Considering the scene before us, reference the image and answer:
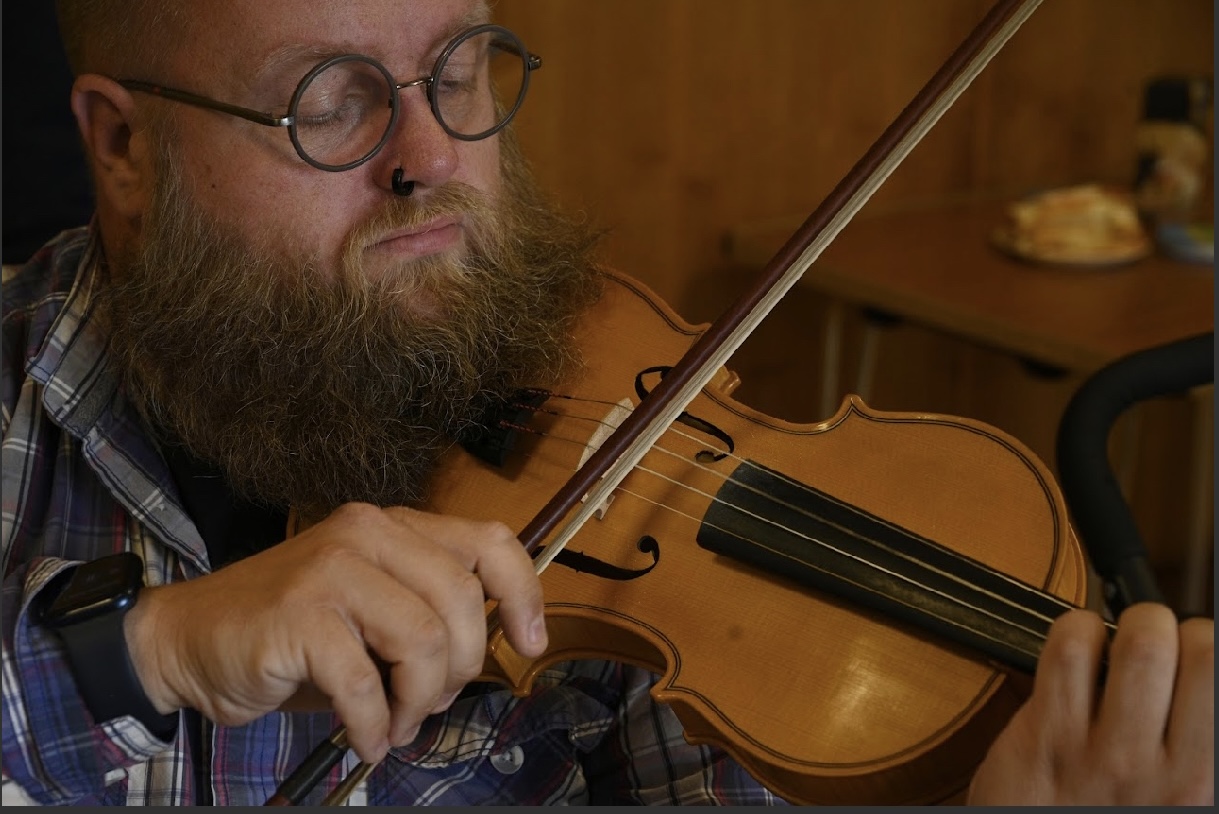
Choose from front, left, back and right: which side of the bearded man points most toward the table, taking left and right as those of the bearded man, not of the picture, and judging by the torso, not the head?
left

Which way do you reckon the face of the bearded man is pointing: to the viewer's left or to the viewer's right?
to the viewer's right

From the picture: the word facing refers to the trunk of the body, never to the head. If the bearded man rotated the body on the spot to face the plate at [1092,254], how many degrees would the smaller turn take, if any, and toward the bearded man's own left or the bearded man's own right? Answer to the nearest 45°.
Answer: approximately 90° to the bearded man's own left

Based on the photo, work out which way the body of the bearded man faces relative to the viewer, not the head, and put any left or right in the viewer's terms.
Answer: facing the viewer and to the right of the viewer
